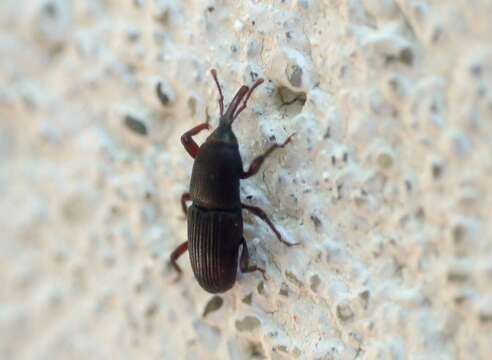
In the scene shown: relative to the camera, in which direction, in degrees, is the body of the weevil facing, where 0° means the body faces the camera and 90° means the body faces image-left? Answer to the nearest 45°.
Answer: approximately 180°
